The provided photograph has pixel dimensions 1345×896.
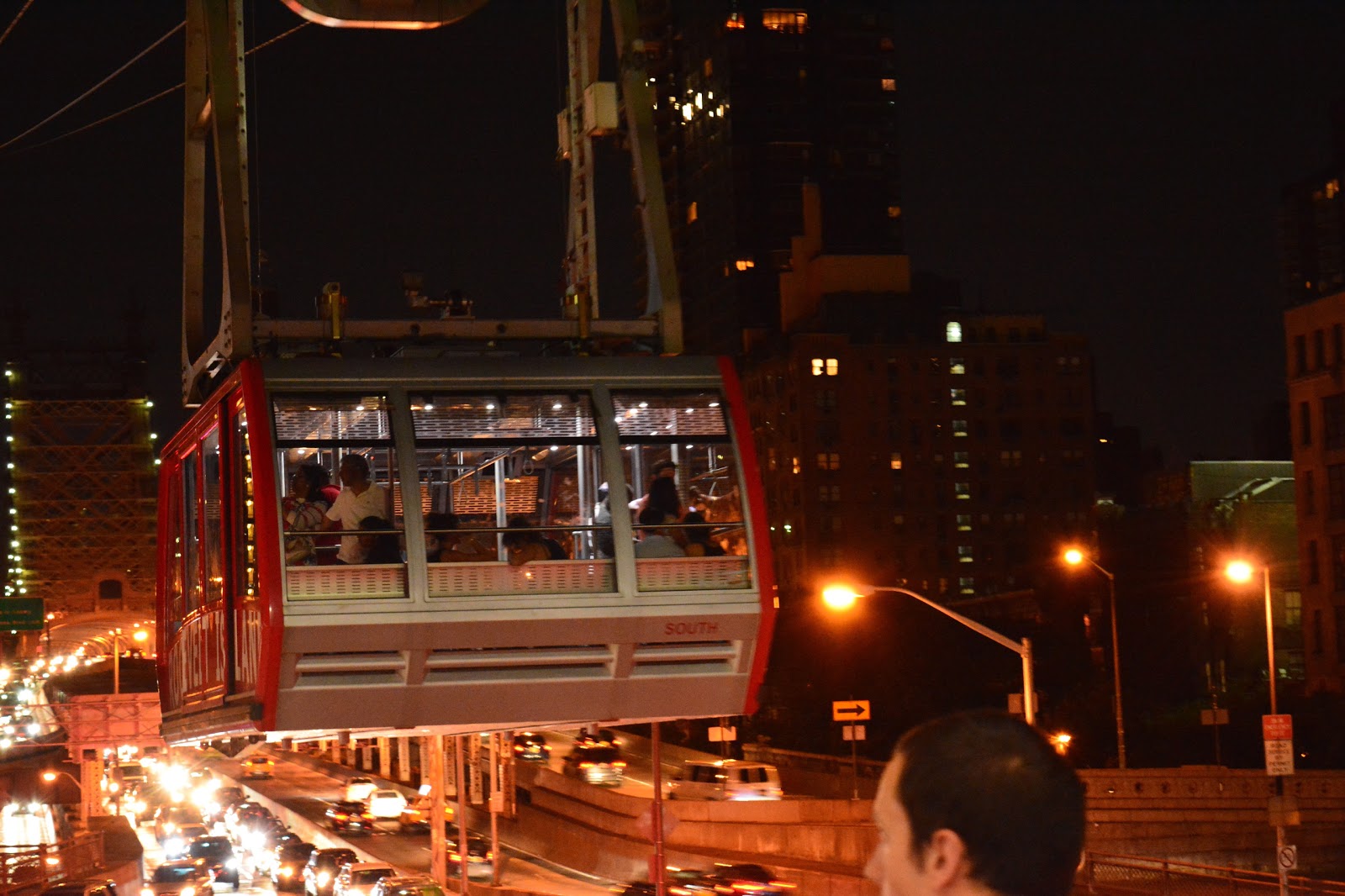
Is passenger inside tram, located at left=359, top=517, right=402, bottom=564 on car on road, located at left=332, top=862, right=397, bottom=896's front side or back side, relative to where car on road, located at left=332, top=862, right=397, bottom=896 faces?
on the front side

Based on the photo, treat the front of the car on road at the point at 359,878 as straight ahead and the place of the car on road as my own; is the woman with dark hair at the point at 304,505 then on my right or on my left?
on my right

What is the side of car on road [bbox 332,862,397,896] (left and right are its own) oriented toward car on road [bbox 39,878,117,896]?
right

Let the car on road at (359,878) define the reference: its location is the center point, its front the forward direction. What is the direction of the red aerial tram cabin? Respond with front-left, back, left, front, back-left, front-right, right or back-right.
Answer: front-right

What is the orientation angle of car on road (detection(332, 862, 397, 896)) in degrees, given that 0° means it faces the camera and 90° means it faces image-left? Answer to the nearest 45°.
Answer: approximately 315°
